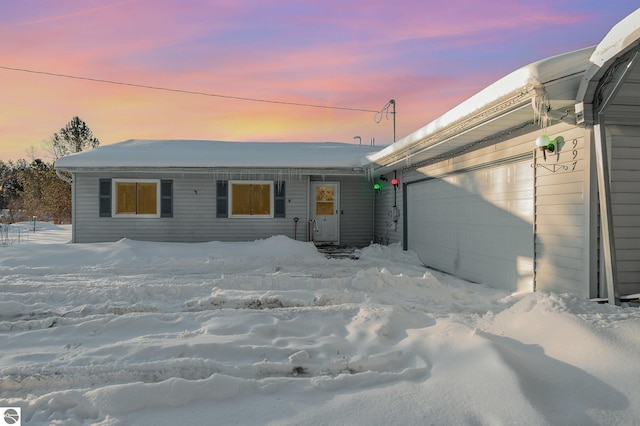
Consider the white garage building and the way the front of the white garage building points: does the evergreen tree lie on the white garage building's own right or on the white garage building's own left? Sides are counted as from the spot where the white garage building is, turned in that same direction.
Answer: on the white garage building's own right

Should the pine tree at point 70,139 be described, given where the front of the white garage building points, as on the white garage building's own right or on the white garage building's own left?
on the white garage building's own right

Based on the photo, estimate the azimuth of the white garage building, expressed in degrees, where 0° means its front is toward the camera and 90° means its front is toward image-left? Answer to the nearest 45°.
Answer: approximately 45°
